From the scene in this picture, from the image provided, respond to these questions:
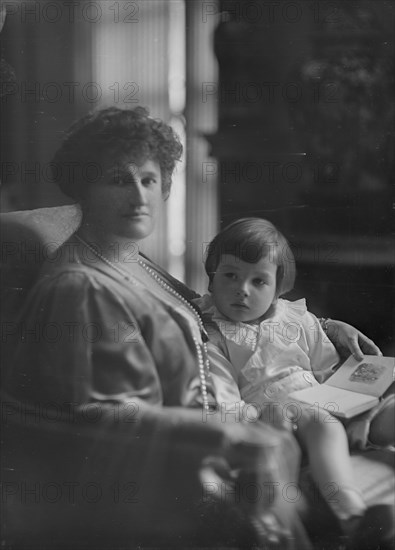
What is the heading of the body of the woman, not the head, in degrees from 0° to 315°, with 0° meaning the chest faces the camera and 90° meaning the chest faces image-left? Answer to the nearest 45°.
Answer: approximately 315°

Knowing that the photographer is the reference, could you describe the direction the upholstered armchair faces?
facing the viewer and to the right of the viewer
